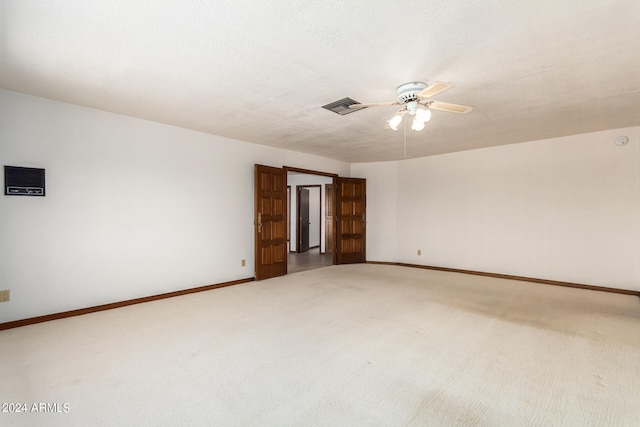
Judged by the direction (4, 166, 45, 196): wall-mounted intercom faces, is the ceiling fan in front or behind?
in front

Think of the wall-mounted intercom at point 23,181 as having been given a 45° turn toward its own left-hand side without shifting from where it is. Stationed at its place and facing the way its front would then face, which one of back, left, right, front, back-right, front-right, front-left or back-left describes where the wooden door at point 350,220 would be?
front-left

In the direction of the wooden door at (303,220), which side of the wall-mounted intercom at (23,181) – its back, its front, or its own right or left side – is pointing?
left

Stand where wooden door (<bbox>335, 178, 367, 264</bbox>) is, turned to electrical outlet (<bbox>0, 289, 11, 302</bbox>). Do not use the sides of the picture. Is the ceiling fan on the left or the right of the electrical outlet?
left

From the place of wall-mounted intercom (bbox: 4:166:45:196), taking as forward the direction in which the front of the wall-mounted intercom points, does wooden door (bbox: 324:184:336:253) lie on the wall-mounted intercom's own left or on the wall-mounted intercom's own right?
on the wall-mounted intercom's own left

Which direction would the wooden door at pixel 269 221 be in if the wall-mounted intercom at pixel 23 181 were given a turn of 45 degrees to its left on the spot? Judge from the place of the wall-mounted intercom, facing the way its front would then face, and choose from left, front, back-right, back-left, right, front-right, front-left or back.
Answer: front-left

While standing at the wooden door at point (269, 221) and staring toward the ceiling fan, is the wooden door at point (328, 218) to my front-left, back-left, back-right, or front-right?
back-left
